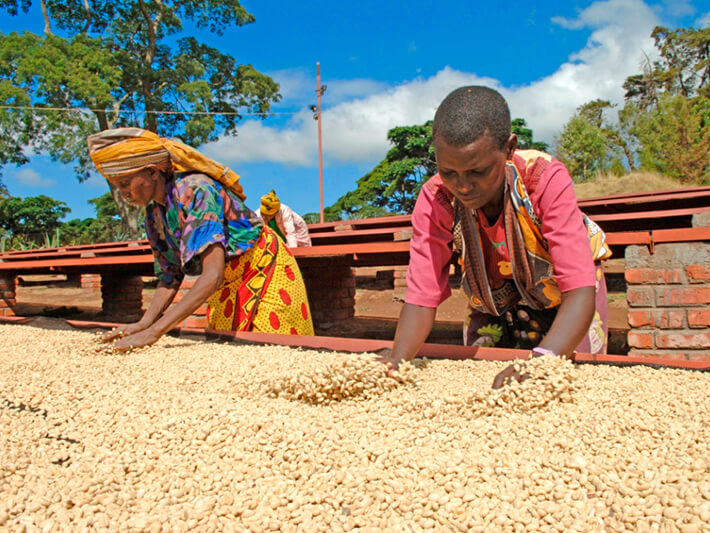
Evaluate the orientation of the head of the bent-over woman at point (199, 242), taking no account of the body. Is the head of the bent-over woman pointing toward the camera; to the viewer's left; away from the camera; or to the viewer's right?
to the viewer's left

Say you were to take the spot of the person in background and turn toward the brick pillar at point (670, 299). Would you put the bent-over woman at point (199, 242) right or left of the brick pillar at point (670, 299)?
right

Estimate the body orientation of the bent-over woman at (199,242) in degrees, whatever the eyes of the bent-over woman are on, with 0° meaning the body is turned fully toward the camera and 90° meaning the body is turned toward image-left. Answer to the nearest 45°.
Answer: approximately 90°

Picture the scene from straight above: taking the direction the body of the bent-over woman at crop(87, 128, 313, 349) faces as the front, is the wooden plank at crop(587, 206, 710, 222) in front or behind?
behind

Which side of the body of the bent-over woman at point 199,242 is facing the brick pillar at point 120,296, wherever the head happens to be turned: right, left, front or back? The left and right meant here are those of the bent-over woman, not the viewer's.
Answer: right

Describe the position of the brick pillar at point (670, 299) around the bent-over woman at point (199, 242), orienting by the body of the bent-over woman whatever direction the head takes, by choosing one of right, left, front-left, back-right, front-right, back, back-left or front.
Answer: back

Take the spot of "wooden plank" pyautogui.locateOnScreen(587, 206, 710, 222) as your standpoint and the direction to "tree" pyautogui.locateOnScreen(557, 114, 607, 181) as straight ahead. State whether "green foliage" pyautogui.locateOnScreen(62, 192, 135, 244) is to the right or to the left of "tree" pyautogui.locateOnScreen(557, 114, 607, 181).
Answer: left

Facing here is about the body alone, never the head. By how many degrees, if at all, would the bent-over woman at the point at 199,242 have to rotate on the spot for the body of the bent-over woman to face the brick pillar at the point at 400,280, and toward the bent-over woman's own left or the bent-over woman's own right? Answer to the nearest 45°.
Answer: approximately 135° to the bent-over woman's own right

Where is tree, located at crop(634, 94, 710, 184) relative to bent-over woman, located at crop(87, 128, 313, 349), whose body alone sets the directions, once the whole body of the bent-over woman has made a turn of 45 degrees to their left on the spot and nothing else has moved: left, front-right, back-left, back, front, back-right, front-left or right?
back
